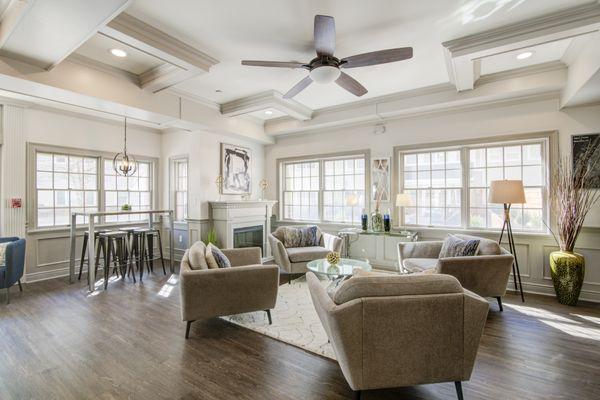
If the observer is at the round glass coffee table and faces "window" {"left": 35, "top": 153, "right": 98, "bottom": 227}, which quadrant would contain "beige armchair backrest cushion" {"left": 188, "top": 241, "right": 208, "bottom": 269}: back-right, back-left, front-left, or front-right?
front-left

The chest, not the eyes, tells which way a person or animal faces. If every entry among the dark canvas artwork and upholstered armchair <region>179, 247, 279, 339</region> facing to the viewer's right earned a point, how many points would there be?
1

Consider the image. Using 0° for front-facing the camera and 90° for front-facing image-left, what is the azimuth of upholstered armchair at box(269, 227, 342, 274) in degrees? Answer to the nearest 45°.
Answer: approximately 315°

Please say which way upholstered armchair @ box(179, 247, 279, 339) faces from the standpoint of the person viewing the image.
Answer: facing to the right of the viewer

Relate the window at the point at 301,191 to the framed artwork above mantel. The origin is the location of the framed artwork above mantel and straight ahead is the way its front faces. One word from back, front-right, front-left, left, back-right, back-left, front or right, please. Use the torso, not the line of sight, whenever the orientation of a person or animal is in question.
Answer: front-left

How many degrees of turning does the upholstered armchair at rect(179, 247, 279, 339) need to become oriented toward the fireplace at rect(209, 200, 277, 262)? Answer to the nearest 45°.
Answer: approximately 90° to its left

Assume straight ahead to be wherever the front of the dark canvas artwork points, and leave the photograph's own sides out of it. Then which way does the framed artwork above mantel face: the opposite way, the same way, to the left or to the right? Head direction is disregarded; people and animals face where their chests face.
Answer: to the left

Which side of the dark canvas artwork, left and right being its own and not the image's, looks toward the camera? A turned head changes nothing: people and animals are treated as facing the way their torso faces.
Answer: front

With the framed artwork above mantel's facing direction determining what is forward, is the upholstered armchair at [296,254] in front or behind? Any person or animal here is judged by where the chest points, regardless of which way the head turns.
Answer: in front

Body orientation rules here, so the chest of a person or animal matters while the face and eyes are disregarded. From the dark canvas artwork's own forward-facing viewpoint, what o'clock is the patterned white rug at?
The patterned white rug is roughly at 1 o'clock from the dark canvas artwork.

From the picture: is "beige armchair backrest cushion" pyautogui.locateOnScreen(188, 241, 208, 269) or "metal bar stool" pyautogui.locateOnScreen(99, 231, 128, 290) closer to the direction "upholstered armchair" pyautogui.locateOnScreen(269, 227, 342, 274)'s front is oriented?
the beige armchair backrest cushion

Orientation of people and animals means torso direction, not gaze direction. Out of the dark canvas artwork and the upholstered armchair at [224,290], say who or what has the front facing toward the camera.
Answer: the dark canvas artwork

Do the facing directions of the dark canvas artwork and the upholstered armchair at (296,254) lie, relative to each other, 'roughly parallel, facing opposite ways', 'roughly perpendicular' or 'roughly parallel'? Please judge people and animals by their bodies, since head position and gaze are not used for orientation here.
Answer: roughly perpendicular

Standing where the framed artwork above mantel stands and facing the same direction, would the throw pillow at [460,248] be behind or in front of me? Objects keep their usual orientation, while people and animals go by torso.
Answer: in front

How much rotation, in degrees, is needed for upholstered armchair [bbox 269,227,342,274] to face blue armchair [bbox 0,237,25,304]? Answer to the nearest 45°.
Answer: approximately 135° to its right
